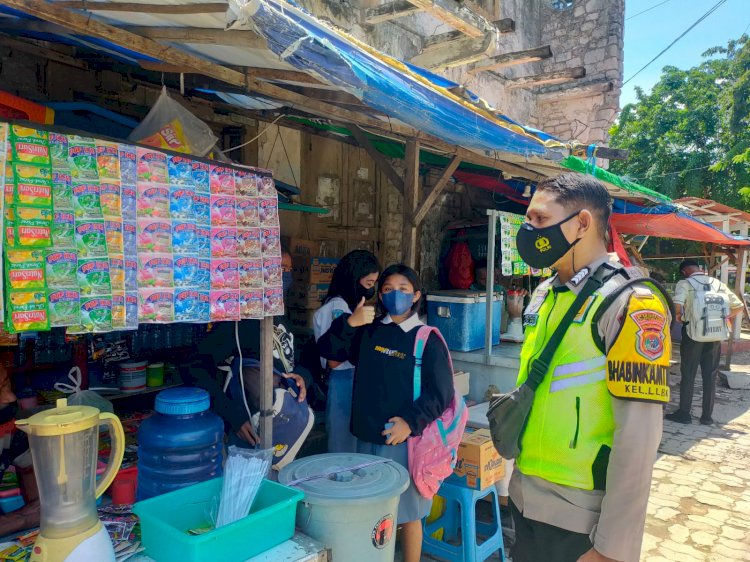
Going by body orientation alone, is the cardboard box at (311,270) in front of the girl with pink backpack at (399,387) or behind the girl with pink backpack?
behind

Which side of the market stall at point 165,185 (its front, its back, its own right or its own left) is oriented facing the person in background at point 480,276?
left

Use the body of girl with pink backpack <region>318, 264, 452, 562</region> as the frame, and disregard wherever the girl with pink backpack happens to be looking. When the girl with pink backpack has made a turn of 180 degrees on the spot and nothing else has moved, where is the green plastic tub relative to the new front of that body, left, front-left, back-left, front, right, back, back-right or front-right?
back-left

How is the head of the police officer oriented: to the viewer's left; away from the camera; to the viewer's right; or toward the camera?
to the viewer's left

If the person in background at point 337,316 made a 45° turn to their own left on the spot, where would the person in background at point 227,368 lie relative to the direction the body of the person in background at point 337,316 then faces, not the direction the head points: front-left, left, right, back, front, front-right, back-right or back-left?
back

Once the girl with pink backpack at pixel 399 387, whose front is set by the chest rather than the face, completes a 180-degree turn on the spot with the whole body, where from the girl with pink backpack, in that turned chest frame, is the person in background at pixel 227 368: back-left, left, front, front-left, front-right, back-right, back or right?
left

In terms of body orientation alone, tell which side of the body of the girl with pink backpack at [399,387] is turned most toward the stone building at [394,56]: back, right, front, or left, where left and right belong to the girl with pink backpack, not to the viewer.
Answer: back
